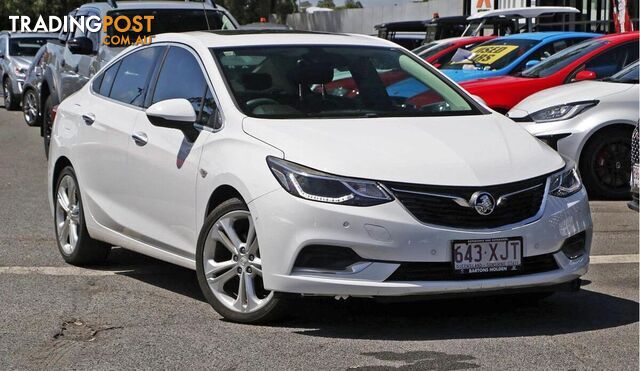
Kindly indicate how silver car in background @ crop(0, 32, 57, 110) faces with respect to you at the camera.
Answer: facing the viewer and to the right of the viewer

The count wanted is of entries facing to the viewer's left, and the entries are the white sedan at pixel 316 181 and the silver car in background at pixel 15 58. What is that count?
0

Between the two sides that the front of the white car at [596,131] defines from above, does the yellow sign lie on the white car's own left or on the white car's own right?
on the white car's own right

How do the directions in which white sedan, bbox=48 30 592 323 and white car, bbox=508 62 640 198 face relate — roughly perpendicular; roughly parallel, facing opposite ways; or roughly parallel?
roughly perpendicular

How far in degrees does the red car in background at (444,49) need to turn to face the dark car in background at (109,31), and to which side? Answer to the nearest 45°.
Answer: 0° — it already faces it

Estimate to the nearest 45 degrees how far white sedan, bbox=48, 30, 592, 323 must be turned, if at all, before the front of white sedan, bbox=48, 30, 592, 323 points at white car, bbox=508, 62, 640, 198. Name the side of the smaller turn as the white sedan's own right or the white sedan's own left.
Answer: approximately 90° to the white sedan's own left

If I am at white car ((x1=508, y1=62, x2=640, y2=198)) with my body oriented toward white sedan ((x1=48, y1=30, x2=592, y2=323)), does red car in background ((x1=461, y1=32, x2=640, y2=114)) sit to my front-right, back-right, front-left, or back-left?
back-right

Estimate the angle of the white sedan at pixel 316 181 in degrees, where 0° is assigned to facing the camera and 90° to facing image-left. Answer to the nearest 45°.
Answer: approximately 315°
